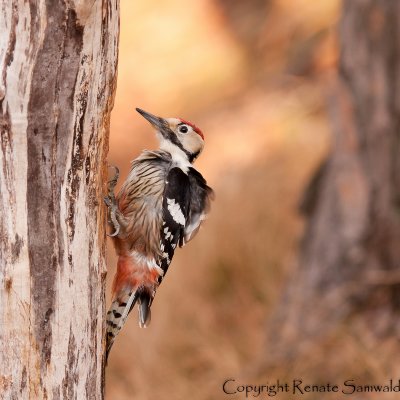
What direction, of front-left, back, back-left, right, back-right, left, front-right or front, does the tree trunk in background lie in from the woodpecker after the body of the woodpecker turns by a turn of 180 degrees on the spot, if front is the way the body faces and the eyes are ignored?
front-left

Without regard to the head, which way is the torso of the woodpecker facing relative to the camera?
to the viewer's left
